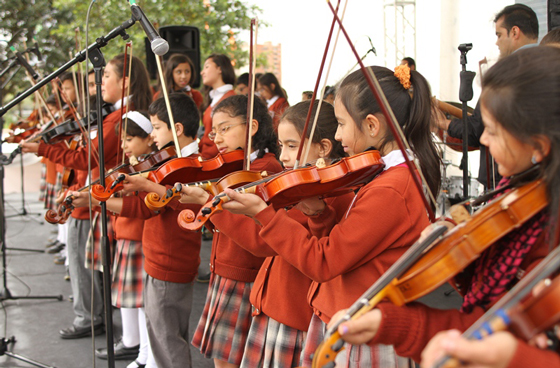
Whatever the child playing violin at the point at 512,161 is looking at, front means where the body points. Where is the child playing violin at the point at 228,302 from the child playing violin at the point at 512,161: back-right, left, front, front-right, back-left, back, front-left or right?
front-right

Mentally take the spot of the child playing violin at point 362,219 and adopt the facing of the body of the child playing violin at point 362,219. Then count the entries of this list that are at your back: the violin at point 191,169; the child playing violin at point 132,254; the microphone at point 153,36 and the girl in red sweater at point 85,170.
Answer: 0

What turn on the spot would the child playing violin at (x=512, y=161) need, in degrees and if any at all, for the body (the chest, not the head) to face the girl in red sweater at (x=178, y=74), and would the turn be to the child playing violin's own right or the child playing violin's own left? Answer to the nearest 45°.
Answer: approximately 45° to the child playing violin's own right

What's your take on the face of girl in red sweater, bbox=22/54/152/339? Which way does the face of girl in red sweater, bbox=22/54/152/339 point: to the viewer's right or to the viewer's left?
to the viewer's left

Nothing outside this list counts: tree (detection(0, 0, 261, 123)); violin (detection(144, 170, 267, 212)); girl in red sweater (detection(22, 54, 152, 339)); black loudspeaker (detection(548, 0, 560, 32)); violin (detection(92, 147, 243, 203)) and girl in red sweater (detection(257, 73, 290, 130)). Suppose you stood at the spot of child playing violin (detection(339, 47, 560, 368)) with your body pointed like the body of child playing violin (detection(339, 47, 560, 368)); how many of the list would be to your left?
0

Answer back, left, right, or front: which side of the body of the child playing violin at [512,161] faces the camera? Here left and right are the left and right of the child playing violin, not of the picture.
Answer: left

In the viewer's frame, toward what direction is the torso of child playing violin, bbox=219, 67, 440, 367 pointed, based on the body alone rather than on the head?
to the viewer's left

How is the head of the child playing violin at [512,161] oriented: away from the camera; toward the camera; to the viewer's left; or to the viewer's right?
to the viewer's left

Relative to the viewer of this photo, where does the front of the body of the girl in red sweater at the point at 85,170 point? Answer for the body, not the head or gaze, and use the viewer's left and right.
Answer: facing to the left of the viewer

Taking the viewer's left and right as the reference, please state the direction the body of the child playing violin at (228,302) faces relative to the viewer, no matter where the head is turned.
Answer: facing the viewer and to the left of the viewer

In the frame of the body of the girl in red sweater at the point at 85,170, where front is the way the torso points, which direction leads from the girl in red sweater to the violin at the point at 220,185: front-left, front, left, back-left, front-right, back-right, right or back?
left

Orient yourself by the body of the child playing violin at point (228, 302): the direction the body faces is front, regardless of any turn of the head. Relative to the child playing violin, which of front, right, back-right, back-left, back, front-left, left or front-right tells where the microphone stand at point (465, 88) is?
back
